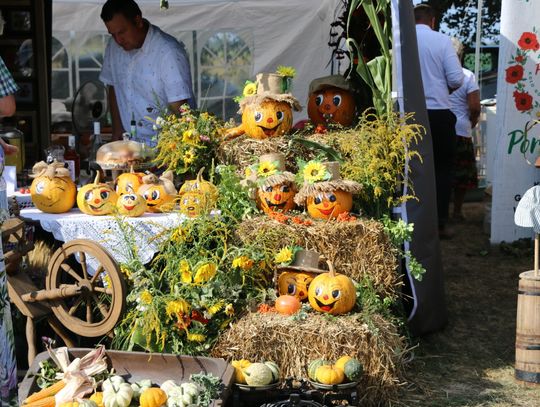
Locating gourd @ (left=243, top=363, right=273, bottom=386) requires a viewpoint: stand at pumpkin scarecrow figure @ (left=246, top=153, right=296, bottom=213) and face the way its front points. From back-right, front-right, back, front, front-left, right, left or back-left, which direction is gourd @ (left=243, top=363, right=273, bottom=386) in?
front

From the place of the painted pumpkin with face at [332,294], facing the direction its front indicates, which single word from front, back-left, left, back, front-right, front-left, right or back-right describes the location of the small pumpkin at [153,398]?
front

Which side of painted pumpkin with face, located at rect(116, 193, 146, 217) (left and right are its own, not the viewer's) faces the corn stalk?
left

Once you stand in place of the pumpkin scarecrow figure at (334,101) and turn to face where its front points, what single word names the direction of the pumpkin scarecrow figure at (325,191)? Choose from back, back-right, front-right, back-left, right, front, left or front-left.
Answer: front-left

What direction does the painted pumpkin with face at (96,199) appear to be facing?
toward the camera

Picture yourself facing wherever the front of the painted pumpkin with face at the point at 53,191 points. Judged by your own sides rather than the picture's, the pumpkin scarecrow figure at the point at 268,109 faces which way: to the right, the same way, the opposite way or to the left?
the same way

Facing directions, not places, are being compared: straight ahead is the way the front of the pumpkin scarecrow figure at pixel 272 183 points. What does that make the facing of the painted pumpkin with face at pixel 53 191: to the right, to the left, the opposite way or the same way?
the same way

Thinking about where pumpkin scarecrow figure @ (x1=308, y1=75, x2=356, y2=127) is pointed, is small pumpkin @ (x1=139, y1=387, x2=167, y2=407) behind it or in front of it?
in front

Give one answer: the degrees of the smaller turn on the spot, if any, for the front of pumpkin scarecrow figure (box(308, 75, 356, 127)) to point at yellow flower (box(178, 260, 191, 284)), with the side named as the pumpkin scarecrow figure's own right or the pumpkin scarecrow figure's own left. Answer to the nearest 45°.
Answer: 0° — it already faces it

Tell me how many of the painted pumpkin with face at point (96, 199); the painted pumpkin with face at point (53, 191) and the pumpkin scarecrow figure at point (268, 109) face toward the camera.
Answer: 3

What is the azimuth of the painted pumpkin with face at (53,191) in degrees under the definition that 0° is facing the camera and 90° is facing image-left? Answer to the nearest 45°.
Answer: approximately 0°

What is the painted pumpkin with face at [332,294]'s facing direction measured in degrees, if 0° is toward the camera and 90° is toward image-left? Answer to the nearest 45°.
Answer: approximately 45°

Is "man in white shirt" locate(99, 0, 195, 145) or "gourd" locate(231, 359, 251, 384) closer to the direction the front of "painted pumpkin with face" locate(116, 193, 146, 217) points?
the gourd

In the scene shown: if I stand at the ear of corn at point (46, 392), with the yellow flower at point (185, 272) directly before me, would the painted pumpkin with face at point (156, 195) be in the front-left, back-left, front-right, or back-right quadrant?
front-left

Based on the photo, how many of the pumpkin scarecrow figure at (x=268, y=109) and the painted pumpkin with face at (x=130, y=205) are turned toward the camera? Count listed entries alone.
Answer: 2
